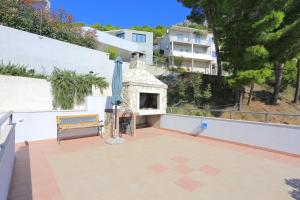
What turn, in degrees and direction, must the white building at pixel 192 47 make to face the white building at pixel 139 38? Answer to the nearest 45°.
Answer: approximately 45° to its right

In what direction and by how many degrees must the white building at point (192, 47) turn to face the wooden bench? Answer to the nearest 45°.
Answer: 0° — it already faces it

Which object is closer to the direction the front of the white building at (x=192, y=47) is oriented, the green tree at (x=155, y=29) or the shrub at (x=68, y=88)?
the shrub

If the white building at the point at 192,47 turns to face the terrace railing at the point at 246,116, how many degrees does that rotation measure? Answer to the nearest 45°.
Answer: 0° — it already faces it

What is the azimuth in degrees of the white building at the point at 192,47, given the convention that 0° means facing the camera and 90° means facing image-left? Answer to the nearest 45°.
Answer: approximately 0°

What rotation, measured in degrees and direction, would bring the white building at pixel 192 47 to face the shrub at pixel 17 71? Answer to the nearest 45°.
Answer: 0° — it already faces it

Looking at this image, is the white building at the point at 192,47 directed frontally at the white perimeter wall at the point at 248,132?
yes

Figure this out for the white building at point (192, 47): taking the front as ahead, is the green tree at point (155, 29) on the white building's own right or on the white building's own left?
on the white building's own right
